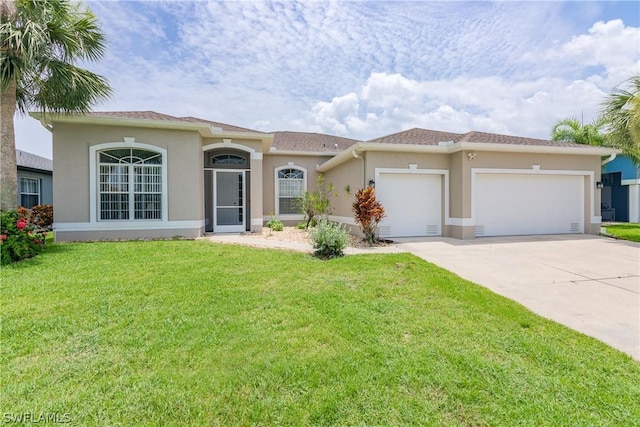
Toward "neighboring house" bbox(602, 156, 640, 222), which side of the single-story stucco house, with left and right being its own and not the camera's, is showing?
left

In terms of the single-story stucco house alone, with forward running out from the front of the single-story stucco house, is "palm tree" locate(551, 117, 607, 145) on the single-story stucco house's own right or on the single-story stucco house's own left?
on the single-story stucco house's own left

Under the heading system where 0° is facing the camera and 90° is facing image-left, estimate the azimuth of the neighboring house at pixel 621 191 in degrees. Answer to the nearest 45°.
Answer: approximately 0°

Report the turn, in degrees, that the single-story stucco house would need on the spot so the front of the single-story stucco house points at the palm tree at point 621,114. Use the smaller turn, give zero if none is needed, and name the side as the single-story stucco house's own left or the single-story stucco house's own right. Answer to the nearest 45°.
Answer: approximately 90° to the single-story stucco house's own left

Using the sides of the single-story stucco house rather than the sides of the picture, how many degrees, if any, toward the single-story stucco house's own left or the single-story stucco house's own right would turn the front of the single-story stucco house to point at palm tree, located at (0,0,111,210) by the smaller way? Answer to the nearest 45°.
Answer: approximately 45° to the single-story stucco house's own right

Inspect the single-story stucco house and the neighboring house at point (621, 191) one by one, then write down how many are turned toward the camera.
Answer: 2

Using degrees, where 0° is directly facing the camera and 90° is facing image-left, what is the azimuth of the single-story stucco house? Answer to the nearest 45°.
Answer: approximately 0°

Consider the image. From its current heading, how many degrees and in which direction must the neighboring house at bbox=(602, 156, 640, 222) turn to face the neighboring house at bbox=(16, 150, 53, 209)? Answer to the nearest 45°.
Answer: approximately 45° to its right
